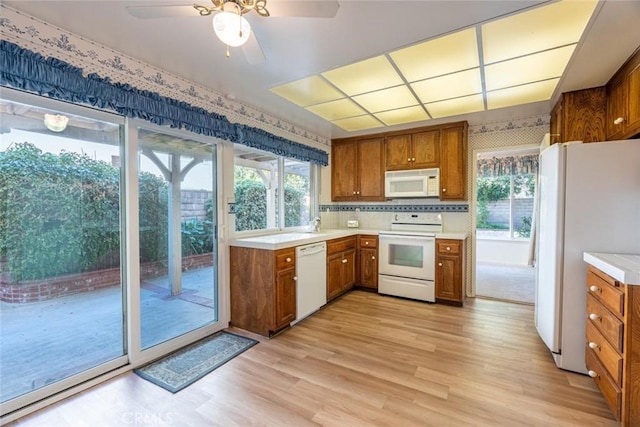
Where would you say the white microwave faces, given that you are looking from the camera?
facing the viewer

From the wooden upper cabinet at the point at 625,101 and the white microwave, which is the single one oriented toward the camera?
the white microwave

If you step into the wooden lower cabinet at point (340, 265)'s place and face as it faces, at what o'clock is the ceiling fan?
The ceiling fan is roughly at 2 o'clock from the wooden lower cabinet.

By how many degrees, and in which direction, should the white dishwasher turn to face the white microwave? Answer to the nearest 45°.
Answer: approximately 90° to its left

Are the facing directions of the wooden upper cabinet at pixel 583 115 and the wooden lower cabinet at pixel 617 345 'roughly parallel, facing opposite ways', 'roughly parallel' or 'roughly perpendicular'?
roughly parallel

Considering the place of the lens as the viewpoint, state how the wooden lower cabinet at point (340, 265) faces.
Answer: facing the viewer and to the right of the viewer

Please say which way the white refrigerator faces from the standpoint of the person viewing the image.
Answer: facing to the left of the viewer

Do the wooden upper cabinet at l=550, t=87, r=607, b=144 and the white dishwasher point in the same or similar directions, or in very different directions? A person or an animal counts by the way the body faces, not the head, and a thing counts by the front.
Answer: very different directions

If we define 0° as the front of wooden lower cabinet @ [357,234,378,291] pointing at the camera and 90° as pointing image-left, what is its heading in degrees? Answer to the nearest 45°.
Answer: approximately 0°

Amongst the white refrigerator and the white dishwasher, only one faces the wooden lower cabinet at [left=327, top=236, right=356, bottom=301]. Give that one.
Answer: the white refrigerator

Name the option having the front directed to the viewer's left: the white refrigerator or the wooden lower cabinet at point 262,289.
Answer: the white refrigerator

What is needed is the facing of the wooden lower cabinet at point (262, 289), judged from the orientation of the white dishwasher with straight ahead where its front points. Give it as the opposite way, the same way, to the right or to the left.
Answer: the same way

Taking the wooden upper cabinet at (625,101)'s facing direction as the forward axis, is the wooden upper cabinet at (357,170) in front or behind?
in front
